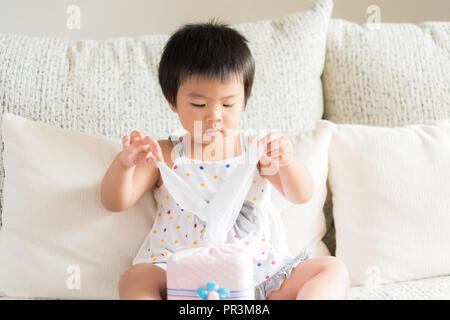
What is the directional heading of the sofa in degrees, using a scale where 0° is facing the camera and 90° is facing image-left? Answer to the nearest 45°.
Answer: approximately 0°

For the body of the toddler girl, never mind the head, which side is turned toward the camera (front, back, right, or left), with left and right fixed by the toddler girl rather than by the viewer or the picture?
front
